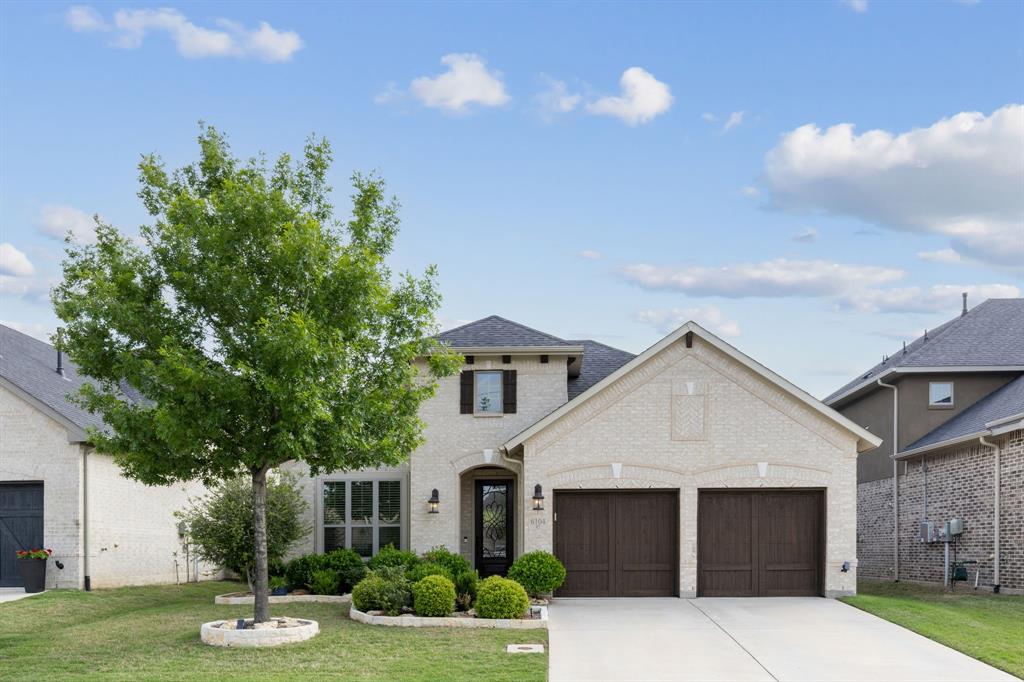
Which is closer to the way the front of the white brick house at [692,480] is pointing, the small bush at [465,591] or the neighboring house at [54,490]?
the small bush

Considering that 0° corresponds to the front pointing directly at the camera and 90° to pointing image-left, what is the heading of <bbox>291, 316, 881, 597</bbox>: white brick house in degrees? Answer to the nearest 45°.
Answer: approximately 0°

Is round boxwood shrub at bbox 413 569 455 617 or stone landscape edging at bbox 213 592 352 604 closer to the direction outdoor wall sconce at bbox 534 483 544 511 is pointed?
the round boxwood shrub

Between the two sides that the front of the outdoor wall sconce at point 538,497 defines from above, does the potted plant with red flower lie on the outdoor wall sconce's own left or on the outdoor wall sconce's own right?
on the outdoor wall sconce's own right

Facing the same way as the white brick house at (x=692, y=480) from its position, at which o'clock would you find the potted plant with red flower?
The potted plant with red flower is roughly at 3 o'clock from the white brick house.

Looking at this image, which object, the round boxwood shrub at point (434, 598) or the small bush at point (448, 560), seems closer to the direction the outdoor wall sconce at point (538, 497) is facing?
the round boxwood shrub
